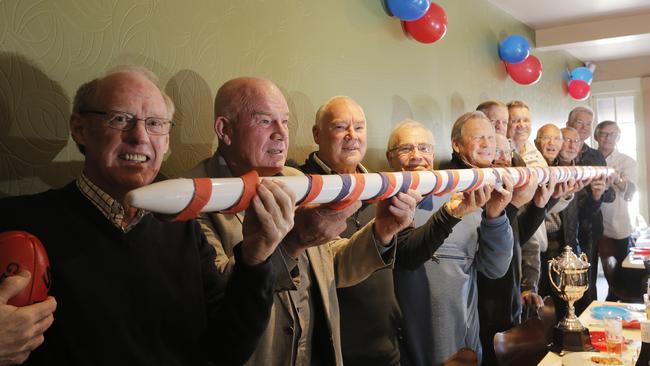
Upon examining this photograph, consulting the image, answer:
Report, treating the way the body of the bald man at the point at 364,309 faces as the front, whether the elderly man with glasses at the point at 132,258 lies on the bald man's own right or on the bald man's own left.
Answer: on the bald man's own right

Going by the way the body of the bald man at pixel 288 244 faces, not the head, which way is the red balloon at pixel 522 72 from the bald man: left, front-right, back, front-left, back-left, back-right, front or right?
left

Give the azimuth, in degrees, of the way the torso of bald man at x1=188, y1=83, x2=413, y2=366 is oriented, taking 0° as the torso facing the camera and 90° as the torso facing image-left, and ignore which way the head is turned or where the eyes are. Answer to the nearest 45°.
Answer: approximately 315°

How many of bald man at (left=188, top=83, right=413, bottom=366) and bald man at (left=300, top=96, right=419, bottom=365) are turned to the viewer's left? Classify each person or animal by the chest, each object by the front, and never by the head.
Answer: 0

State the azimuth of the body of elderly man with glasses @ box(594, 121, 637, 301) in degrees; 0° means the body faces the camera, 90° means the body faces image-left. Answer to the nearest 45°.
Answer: approximately 45°

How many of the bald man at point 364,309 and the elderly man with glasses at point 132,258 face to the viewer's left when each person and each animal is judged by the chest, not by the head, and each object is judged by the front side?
0

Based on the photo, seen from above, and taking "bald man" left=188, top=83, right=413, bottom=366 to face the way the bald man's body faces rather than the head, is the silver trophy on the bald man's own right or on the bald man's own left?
on the bald man's own left

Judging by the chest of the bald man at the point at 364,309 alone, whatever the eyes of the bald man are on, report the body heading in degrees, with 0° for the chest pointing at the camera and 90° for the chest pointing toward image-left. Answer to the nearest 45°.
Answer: approximately 315°

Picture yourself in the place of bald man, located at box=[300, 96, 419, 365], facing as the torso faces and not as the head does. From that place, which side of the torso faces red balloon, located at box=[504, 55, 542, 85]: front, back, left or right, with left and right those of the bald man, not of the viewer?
left

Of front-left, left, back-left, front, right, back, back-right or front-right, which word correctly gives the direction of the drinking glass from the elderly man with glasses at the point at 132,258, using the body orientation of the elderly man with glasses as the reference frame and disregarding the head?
front-left
